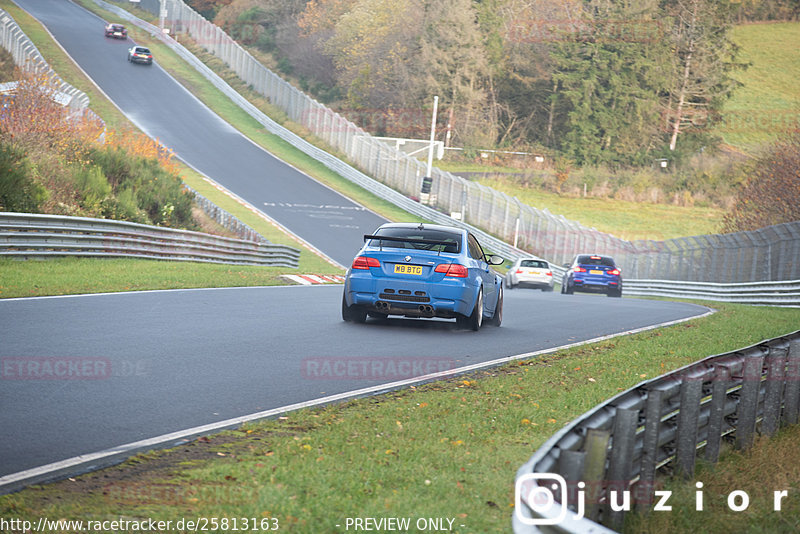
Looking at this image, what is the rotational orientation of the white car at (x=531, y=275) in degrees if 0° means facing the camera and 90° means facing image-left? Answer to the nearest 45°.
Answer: approximately 180°

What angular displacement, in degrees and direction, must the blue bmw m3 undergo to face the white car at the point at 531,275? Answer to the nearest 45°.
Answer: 0° — it already faces it

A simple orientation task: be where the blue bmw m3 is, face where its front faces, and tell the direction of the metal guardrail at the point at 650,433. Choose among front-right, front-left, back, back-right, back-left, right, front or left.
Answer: back

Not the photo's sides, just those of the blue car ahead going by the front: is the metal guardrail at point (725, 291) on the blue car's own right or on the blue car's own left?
on the blue car's own right

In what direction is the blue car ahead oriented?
away from the camera

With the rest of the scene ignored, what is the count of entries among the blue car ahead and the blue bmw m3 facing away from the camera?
2

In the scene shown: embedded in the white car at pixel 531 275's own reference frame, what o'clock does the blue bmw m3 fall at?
The blue bmw m3 is roughly at 6 o'clock from the white car.

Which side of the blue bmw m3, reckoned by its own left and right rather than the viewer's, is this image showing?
back
